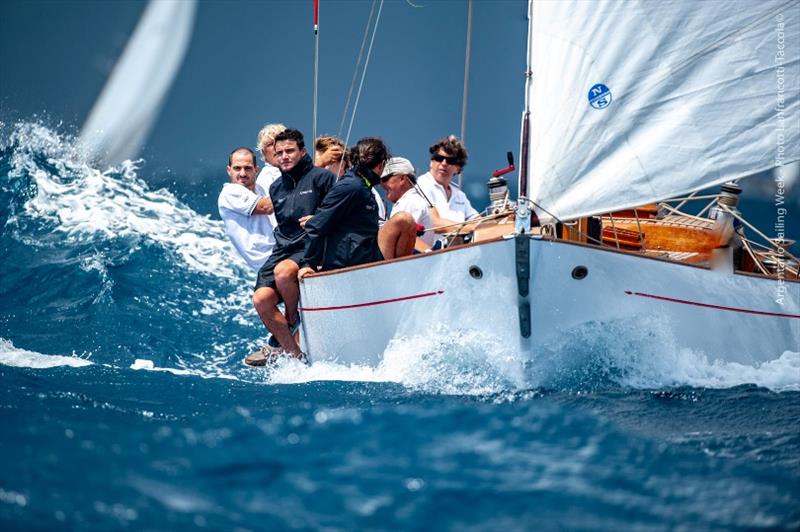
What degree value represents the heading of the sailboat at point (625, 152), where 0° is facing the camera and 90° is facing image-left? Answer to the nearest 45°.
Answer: approximately 0°

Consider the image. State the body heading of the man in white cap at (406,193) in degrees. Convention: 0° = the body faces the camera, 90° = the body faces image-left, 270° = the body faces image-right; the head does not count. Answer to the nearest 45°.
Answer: approximately 90°
